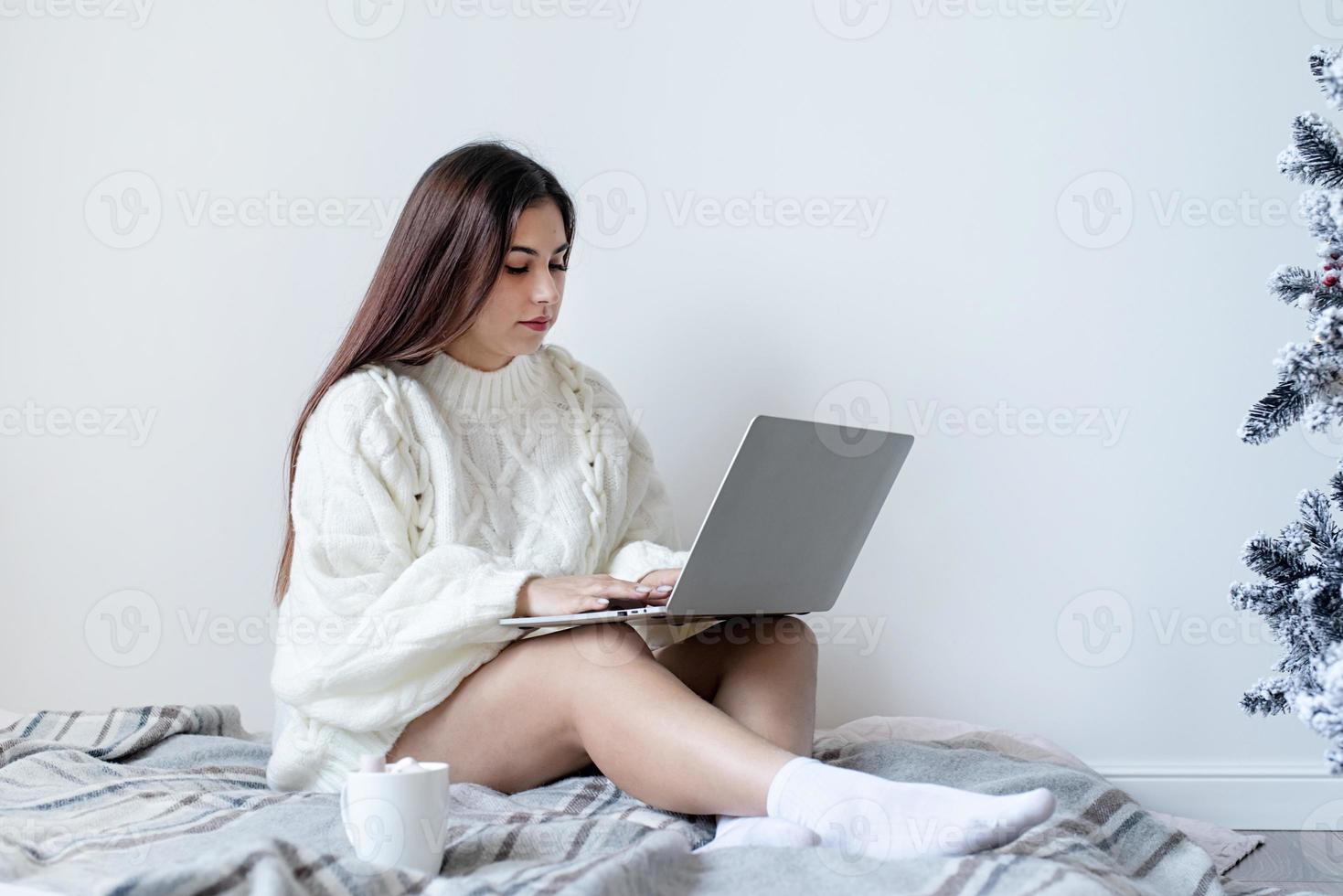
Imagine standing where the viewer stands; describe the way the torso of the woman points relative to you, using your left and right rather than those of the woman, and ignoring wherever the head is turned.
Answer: facing the viewer and to the right of the viewer

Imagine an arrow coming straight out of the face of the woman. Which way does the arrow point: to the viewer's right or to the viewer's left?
to the viewer's right
